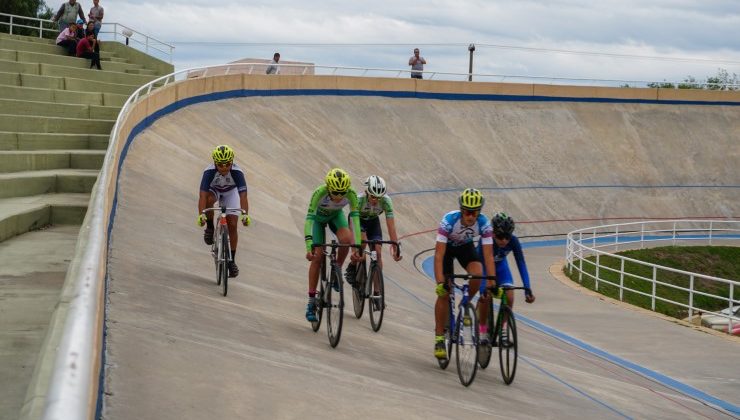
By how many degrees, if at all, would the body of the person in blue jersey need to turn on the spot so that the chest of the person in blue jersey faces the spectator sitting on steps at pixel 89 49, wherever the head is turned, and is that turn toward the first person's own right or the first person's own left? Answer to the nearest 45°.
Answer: approximately 135° to the first person's own right

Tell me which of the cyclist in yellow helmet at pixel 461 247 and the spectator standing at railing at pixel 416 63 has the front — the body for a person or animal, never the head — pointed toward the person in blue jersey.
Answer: the spectator standing at railing

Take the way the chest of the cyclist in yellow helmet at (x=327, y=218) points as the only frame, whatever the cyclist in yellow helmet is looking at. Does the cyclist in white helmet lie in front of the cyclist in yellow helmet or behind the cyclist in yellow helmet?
behind

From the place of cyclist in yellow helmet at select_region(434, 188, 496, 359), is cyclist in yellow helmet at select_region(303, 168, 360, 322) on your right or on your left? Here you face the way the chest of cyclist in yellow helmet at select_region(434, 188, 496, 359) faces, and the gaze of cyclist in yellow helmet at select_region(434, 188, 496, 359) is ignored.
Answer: on your right

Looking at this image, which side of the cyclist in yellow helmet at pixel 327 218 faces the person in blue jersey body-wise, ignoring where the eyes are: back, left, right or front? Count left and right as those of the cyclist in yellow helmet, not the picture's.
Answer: left

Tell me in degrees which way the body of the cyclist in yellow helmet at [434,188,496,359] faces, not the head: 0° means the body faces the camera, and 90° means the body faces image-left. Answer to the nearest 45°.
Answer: approximately 0°
